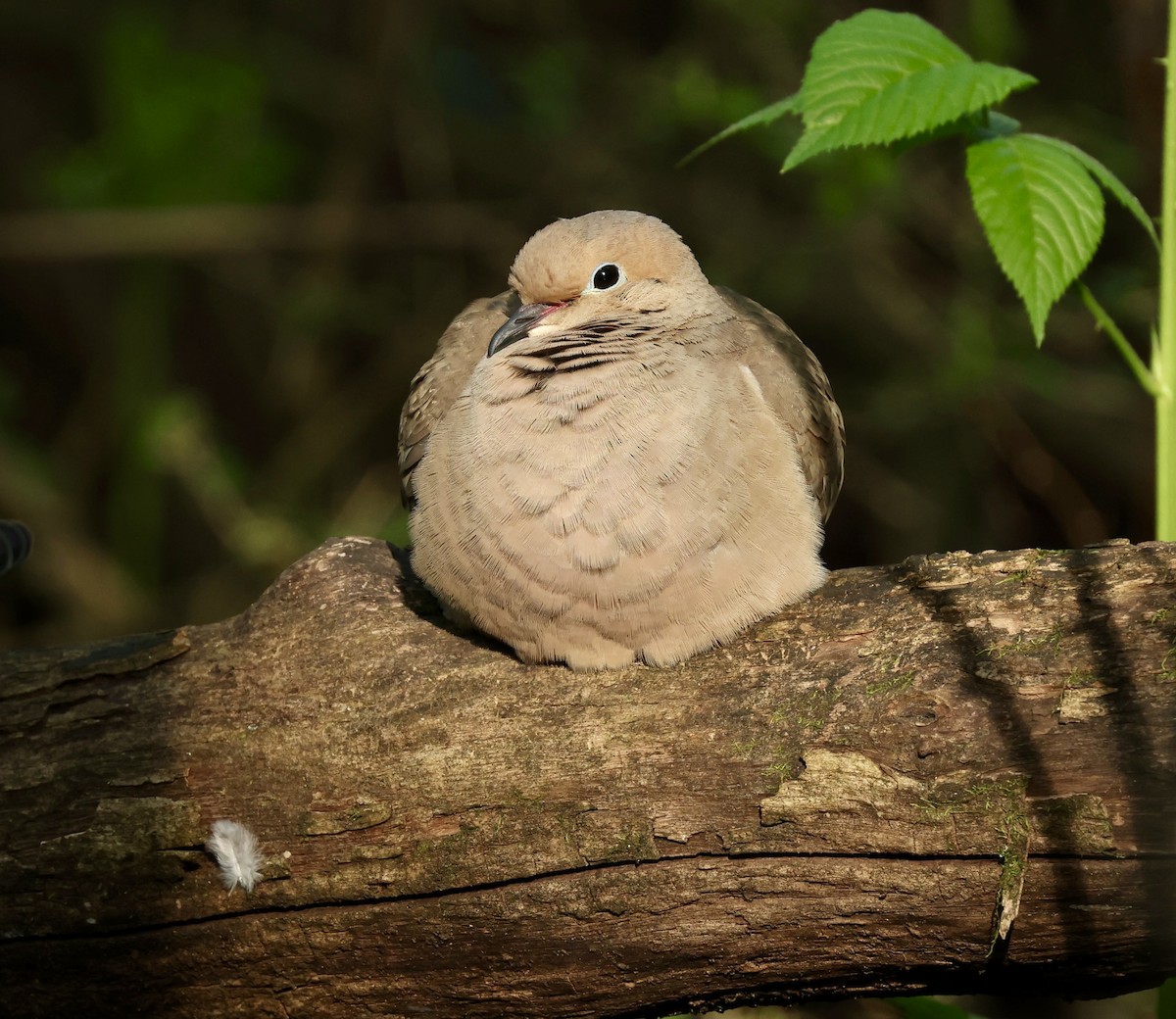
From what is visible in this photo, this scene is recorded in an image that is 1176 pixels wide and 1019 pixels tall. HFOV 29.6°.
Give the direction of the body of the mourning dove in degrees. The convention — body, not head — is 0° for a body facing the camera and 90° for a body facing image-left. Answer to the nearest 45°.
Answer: approximately 0°

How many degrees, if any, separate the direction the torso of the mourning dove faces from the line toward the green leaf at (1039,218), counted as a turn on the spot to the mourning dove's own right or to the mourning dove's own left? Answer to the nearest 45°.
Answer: approximately 90° to the mourning dove's own left

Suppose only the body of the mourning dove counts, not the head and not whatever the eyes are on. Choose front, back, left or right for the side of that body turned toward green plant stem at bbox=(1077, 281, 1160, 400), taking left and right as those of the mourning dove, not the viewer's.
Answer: left

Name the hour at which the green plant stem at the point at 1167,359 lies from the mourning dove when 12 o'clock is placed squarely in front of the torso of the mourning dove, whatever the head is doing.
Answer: The green plant stem is roughly at 9 o'clock from the mourning dove.

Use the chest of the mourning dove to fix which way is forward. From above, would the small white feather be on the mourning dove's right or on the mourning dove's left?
on the mourning dove's right
